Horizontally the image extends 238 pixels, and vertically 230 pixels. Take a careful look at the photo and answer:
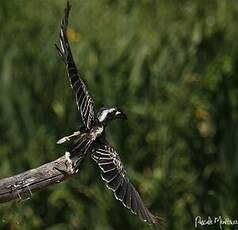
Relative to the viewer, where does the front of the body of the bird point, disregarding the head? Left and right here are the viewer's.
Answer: facing to the right of the viewer
